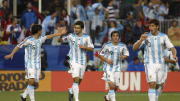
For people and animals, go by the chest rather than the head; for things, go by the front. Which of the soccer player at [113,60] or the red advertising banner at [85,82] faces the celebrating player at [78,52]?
the red advertising banner

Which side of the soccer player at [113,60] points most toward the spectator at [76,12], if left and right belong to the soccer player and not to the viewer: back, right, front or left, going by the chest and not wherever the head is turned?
back

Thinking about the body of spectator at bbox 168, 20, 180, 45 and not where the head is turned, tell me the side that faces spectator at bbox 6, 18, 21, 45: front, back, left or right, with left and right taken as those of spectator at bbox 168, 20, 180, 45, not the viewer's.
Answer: right

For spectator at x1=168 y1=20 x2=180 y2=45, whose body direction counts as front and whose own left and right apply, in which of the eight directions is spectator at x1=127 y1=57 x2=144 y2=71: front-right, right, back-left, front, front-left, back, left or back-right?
front-right

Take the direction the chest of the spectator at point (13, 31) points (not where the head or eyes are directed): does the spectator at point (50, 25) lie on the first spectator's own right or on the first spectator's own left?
on the first spectator's own left
